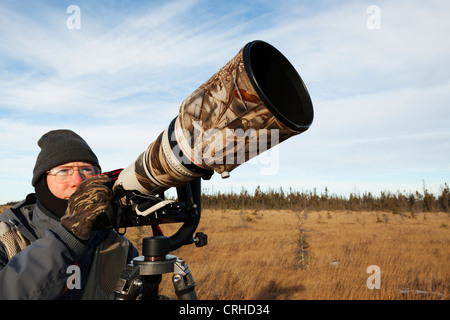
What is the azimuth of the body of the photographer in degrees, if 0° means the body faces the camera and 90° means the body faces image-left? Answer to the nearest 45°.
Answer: approximately 315°
